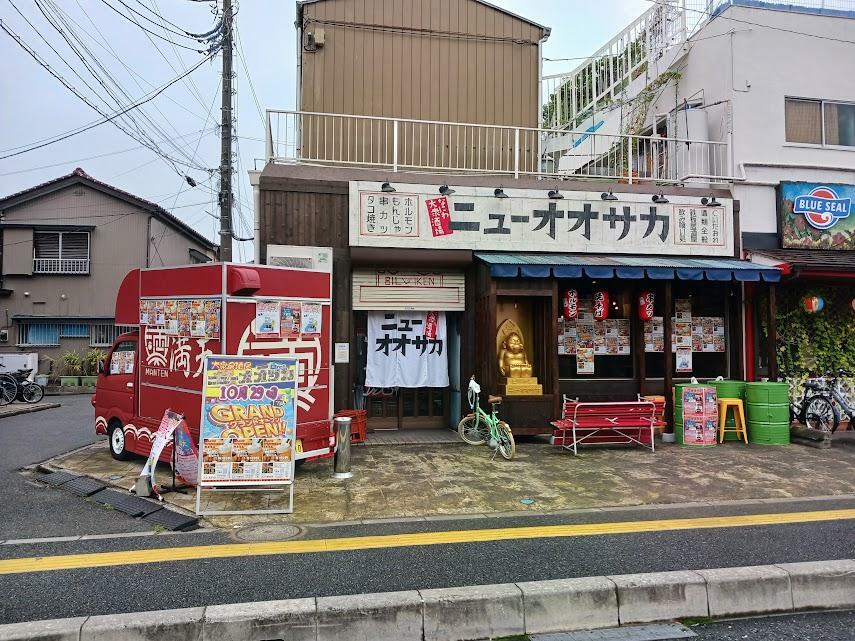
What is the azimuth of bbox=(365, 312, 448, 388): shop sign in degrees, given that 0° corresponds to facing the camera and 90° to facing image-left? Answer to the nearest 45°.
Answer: approximately 0°

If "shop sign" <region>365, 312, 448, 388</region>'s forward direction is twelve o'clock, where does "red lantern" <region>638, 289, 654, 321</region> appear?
The red lantern is roughly at 9 o'clock from the shop sign.

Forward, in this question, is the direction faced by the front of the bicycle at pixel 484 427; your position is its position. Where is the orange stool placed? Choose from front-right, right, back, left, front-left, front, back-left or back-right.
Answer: back-right

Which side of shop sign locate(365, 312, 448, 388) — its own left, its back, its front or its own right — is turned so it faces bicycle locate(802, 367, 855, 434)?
left

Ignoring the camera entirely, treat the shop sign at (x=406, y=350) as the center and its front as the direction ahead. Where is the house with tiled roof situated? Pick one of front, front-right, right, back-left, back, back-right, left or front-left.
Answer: back-right

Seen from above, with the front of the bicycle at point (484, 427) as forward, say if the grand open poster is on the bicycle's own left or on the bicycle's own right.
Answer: on the bicycle's own left
